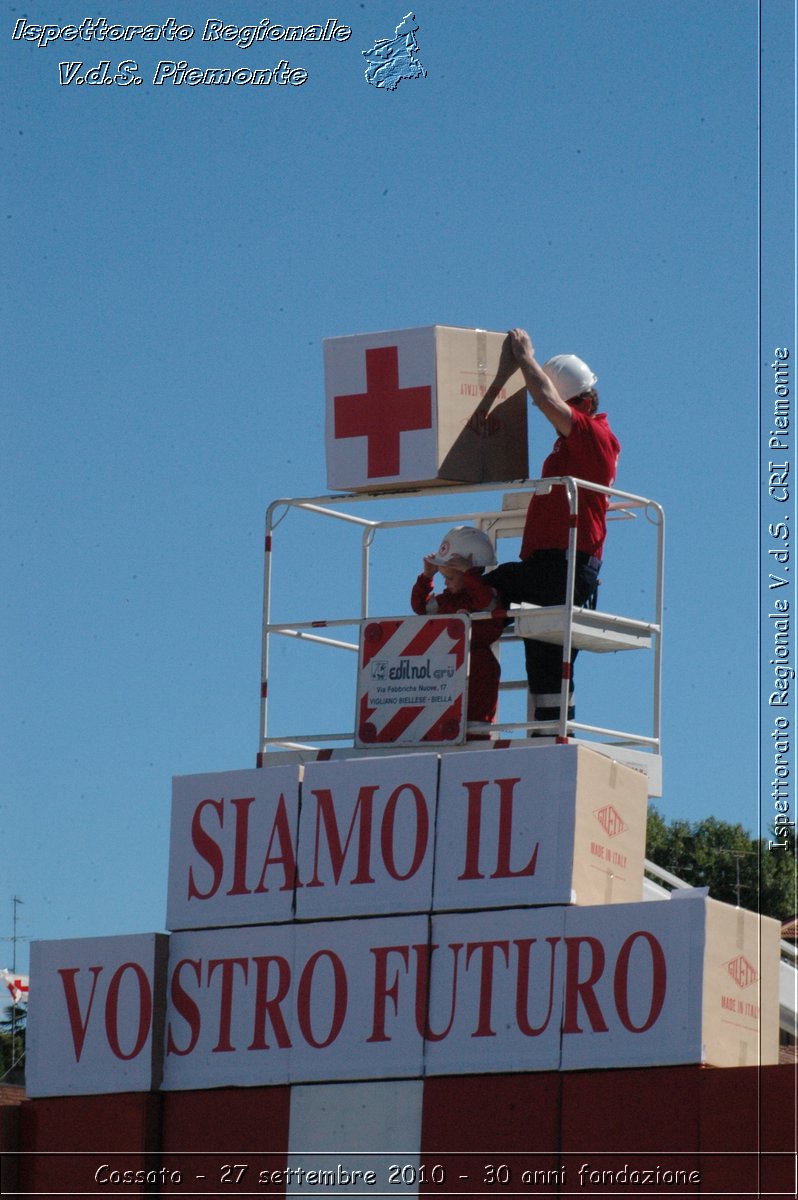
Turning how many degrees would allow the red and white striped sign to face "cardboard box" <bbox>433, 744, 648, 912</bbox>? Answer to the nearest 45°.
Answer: approximately 45° to its left

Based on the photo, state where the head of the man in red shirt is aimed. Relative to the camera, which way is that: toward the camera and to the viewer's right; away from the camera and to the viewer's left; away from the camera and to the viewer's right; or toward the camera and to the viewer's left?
away from the camera and to the viewer's left

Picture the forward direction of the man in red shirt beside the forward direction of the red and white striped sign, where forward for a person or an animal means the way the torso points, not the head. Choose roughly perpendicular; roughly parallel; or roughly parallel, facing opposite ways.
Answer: roughly perpendicular

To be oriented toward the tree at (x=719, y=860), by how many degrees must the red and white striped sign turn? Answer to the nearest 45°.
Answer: approximately 180°

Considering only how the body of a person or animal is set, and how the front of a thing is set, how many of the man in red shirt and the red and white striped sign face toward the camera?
1

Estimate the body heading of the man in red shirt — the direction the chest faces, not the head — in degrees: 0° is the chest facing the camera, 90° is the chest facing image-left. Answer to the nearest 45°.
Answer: approximately 90°
